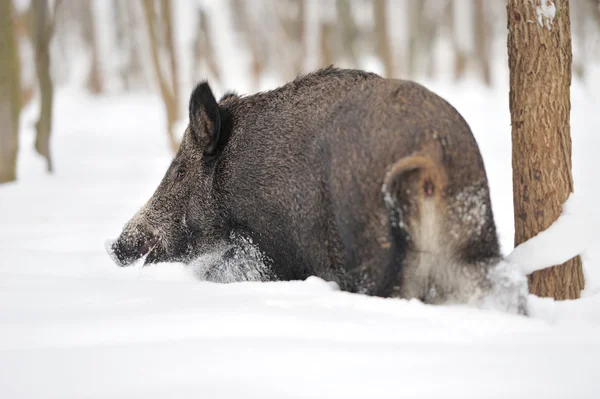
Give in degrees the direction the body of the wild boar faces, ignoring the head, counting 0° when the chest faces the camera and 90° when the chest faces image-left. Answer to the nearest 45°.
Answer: approximately 135°

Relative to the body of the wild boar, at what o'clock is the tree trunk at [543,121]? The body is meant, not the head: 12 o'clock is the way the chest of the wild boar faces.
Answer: The tree trunk is roughly at 4 o'clock from the wild boar.

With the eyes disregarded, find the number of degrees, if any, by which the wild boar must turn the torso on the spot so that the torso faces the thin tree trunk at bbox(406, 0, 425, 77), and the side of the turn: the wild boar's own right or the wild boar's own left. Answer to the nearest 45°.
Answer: approximately 45° to the wild boar's own right

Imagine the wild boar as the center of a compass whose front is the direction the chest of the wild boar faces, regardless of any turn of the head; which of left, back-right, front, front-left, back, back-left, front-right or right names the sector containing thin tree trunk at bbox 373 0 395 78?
front-right

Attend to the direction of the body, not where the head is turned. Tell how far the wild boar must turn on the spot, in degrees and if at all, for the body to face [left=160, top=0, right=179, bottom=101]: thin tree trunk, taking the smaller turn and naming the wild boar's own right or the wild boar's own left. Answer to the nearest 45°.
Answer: approximately 45° to the wild boar's own right

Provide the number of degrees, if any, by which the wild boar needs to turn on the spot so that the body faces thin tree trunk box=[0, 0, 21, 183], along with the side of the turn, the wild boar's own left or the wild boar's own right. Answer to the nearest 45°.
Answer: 0° — it already faces it

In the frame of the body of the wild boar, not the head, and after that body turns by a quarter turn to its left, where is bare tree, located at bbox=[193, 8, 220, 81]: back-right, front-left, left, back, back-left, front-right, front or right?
back-right

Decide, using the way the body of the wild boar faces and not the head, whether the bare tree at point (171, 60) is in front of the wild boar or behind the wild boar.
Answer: in front
